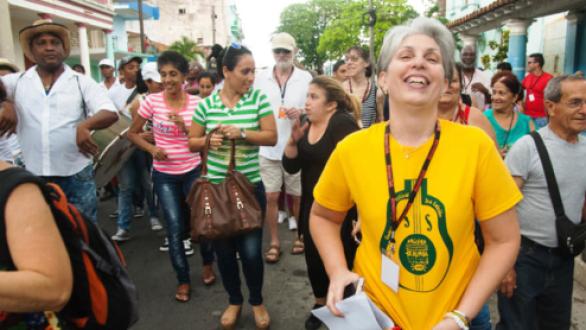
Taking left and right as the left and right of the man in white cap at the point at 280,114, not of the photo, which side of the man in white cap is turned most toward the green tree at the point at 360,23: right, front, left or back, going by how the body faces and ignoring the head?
back

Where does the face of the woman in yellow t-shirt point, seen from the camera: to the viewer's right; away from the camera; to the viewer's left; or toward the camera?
toward the camera

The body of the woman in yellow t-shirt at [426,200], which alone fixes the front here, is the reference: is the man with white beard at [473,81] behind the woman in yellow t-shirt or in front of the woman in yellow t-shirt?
behind

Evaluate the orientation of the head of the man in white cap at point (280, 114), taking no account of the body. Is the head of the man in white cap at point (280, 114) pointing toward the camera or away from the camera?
toward the camera

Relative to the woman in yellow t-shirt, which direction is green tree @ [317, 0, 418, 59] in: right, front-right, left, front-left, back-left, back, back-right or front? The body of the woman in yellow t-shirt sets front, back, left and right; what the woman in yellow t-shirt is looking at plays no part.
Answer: back

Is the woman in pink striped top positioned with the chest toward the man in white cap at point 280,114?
no

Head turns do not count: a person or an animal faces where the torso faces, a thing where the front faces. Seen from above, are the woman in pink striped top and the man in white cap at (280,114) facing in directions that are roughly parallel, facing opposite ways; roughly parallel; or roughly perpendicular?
roughly parallel

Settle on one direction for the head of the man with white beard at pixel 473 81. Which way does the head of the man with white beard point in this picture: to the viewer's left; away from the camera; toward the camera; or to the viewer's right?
toward the camera

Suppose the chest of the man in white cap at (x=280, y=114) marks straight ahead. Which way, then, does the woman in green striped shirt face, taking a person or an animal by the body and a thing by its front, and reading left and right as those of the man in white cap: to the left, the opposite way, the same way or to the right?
the same way

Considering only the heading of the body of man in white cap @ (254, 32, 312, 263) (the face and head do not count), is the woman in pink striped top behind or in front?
in front

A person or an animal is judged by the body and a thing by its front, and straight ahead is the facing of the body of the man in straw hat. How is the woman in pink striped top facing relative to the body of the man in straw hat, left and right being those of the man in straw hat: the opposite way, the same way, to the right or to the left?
the same way

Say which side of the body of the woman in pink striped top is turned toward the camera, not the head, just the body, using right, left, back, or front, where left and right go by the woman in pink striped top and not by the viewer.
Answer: front

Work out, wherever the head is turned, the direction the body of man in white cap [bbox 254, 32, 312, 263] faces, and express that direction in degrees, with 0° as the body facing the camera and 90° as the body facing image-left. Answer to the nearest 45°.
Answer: approximately 0°

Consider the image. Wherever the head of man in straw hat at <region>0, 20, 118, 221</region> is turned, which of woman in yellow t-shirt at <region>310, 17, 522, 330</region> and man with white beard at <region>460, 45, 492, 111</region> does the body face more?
the woman in yellow t-shirt

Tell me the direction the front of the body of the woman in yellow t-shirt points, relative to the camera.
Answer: toward the camera

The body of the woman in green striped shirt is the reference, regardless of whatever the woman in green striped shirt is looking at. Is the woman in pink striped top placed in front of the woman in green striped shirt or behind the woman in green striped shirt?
behind

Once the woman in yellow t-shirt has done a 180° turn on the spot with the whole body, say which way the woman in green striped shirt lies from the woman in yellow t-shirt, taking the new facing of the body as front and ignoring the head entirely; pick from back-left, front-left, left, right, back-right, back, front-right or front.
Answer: front-left

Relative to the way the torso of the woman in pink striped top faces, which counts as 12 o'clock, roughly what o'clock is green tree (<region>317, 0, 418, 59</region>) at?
The green tree is roughly at 7 o'clock from the woman in pink striped top.
